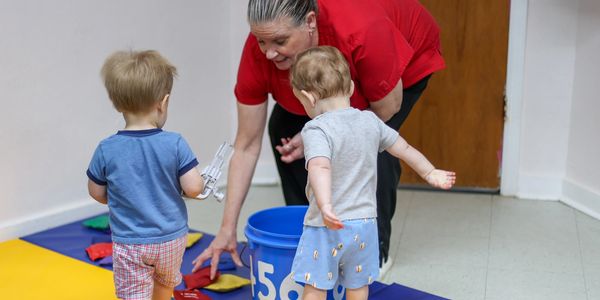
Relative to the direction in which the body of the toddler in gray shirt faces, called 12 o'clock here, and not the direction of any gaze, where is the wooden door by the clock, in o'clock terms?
The wooden door is roughly at 2 o'clock from the toddler in gray shirt.

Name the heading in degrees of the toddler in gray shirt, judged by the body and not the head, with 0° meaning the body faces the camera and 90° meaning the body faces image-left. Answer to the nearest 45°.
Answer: approximately 135°

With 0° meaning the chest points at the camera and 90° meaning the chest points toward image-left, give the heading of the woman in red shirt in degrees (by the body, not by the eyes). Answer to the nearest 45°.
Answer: approximately 45°

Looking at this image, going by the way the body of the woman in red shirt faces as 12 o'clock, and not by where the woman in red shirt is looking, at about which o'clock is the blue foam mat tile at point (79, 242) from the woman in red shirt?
The blue foam mat tile is roughly at 2 o'clock from the woman in red shirt.

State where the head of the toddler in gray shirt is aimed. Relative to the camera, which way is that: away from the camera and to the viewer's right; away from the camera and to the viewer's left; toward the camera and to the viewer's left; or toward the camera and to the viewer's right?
away from the camera and to the viewer's left

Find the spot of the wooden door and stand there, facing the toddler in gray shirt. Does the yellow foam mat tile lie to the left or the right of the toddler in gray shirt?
right
